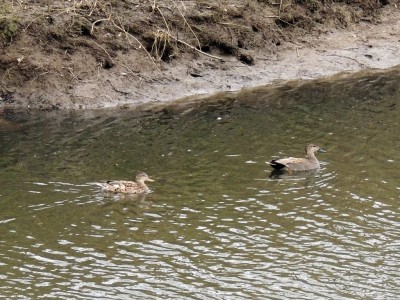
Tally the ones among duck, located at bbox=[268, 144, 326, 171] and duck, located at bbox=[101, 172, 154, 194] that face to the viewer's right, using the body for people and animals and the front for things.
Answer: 2

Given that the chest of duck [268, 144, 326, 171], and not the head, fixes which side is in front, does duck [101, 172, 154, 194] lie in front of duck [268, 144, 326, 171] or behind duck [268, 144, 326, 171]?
behind

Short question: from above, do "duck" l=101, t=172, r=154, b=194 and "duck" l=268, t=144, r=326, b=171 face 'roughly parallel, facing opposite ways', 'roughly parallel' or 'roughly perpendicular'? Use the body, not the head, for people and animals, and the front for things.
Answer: roughly parallel

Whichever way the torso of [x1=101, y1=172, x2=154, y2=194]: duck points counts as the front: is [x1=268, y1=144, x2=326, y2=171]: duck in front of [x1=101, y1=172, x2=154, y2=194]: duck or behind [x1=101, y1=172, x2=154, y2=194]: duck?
in front

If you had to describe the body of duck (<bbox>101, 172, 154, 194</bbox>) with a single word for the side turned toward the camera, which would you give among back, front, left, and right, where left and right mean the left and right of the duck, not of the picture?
right

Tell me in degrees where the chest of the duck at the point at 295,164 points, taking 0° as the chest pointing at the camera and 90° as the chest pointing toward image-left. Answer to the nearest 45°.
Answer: approximately 270°
